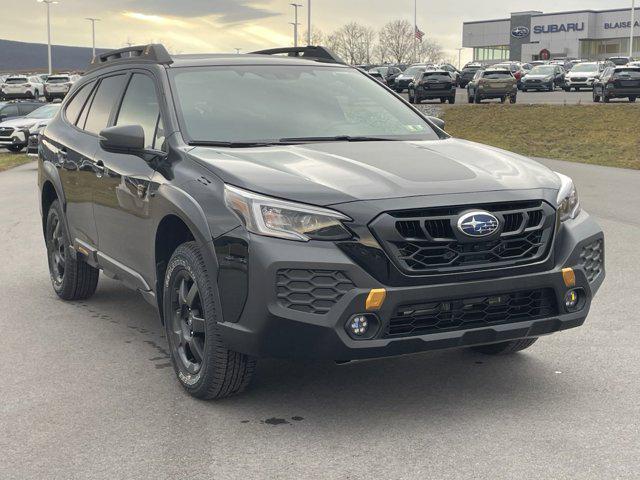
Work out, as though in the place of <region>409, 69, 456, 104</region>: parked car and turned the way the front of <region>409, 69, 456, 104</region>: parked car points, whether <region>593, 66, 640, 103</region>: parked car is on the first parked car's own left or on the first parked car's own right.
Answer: on the first parked car's own right

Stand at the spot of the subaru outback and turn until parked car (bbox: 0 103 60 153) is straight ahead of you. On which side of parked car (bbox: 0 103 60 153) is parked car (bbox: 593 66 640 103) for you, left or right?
right

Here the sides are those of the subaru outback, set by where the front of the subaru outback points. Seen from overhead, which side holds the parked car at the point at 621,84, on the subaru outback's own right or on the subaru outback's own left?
on the subaru outback's own left

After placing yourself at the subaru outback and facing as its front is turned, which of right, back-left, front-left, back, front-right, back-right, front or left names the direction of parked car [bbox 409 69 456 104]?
back-left

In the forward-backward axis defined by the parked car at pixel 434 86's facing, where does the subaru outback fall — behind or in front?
behind

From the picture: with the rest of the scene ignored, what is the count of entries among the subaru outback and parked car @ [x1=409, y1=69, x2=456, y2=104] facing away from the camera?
1

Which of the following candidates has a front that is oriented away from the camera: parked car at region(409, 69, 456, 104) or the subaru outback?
the parked car

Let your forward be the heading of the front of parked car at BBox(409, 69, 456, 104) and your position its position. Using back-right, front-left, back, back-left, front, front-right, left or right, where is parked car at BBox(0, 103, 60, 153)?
back-left

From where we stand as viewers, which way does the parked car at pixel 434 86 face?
facing away from the viewer

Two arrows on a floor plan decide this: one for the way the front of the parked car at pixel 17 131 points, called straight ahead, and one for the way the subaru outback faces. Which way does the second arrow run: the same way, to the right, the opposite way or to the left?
to the left

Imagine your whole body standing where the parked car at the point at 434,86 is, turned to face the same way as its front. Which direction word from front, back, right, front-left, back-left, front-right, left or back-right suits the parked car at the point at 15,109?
back-left

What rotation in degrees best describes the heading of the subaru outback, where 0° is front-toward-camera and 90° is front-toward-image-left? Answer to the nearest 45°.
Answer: approximately 315°

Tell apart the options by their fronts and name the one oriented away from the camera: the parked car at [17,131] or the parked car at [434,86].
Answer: the parked car at [434,86]
